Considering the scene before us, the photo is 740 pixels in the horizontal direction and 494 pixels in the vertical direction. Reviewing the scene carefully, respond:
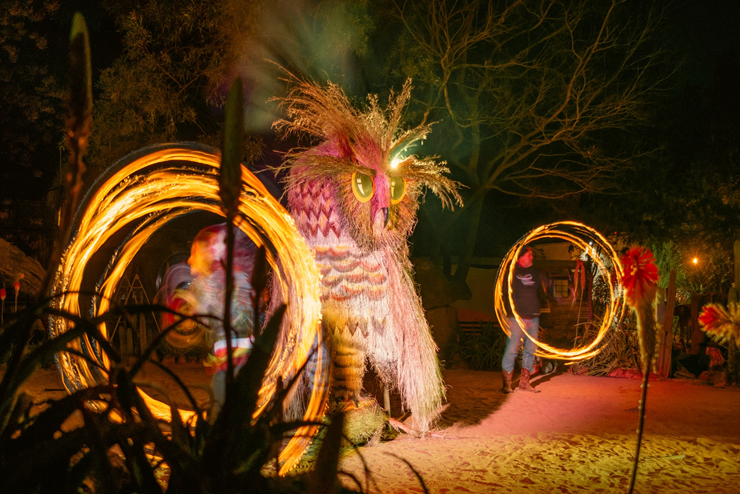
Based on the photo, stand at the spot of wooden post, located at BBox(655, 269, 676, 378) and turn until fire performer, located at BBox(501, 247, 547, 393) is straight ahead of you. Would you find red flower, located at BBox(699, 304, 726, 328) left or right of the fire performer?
left

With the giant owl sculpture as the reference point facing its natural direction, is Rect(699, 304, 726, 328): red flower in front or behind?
in front

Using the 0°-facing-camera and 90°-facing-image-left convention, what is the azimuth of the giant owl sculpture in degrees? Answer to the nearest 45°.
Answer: approximately 315°

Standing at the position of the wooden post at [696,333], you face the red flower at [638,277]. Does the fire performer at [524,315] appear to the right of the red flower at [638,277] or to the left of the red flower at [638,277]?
right

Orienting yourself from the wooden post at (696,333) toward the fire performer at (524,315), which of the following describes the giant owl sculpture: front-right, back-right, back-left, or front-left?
front-left

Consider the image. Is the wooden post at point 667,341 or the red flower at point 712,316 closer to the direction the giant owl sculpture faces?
the red flower

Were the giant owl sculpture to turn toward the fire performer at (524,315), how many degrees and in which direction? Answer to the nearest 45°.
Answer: approximately 90° to its left

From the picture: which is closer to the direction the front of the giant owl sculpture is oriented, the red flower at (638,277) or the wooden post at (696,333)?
the red flower

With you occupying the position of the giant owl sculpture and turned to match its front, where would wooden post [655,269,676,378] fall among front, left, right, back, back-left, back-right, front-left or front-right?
left

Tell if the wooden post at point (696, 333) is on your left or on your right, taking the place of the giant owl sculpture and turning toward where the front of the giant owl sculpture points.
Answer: on your left

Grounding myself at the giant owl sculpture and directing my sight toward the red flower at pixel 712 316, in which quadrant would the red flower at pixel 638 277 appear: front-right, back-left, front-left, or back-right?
front-right
